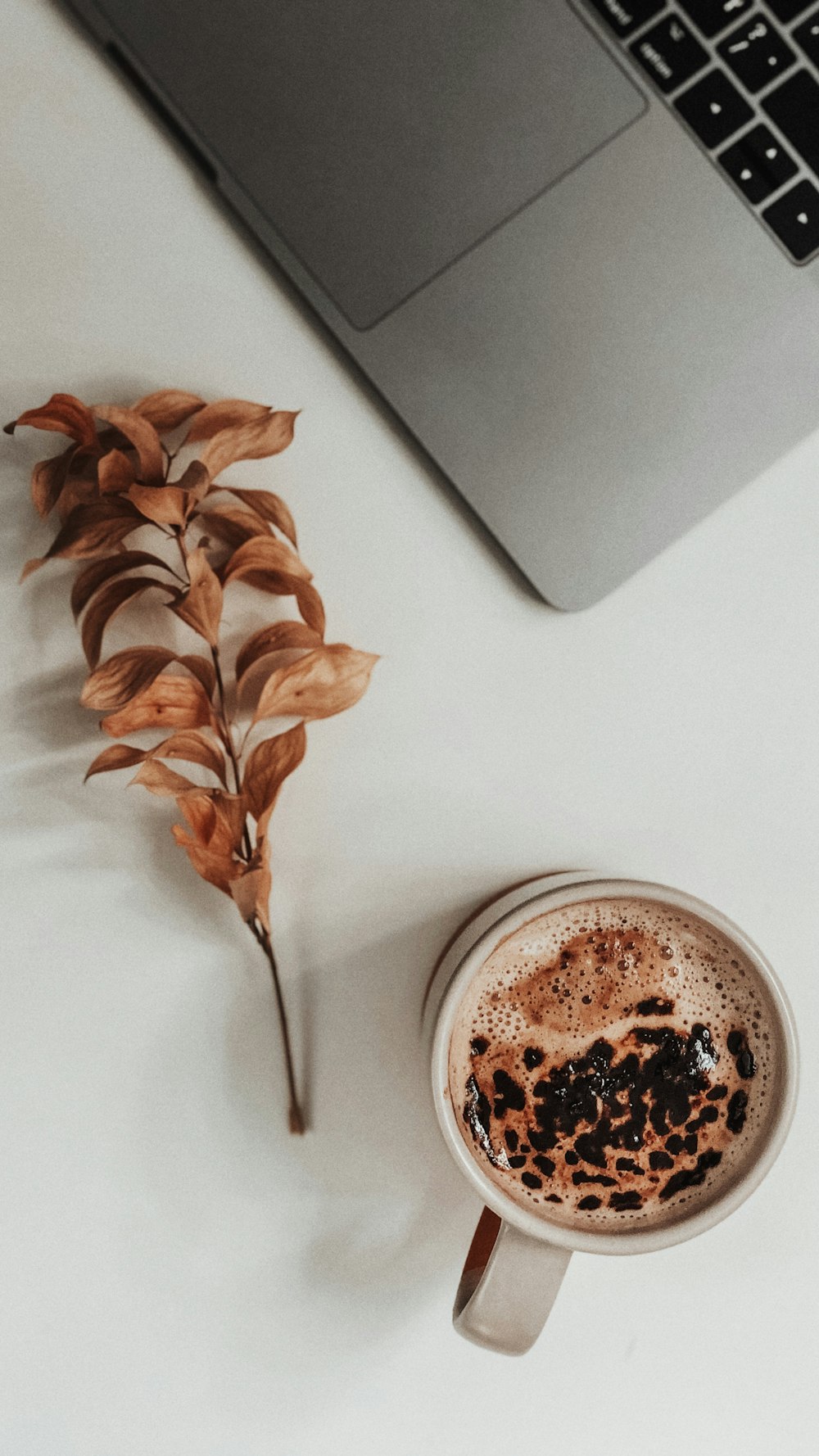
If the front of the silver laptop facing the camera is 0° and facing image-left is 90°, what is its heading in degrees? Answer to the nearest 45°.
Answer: approximately 45°
